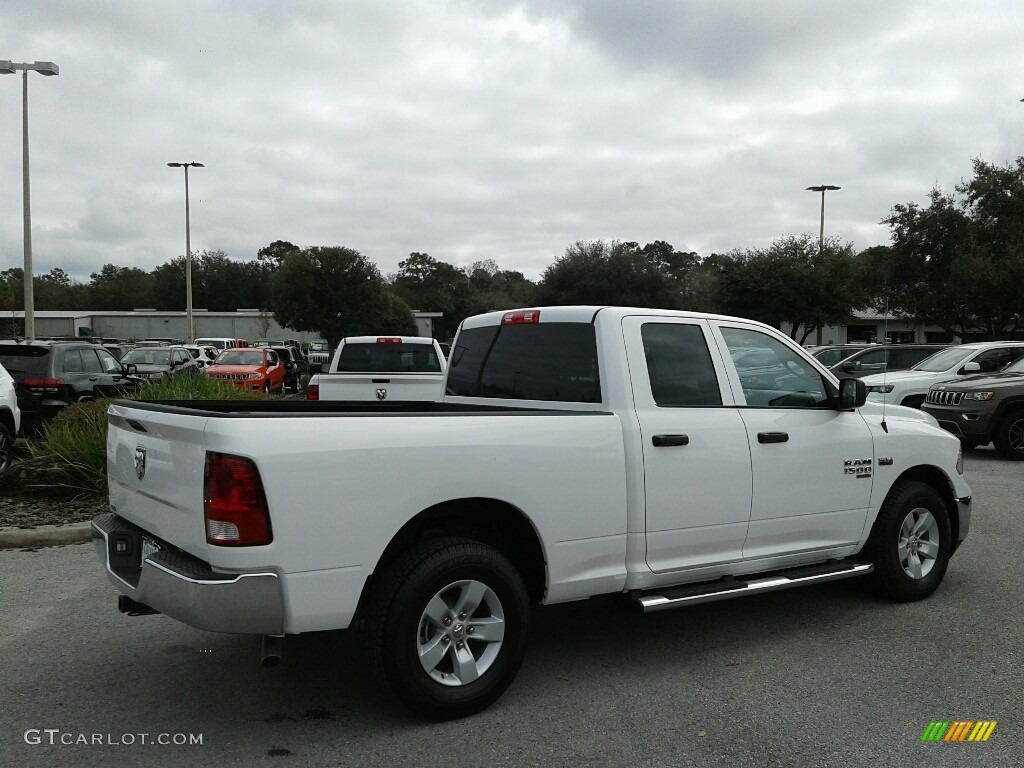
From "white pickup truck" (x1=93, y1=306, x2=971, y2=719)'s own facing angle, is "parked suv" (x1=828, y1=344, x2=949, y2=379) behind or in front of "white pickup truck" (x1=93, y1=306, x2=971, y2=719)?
in front

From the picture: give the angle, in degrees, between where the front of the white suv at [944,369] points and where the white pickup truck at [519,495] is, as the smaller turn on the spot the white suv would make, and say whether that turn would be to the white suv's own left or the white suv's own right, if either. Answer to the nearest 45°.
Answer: approximately 45° to the white suv's own left

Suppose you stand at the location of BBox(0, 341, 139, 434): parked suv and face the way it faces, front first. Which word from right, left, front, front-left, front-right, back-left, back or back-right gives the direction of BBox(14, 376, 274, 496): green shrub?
back-right

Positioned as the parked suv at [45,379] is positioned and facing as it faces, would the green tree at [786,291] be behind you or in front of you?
in front

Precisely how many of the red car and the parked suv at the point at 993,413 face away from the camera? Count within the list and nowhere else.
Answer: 0

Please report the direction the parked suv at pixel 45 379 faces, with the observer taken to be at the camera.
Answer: facing away from the viewer and to the right of the viewer

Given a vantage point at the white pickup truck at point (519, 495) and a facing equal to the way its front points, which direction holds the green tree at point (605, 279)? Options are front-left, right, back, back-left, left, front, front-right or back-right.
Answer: front-left

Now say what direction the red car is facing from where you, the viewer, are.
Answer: facing the viewer and to the left of the viewer

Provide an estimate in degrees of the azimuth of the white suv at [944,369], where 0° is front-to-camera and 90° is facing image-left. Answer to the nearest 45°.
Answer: approximately 45°

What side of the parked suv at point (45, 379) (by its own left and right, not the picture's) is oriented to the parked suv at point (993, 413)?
right

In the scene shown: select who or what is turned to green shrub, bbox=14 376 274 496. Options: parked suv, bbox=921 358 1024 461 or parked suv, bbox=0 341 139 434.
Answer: parked suv, bbox=921 358 1024 461

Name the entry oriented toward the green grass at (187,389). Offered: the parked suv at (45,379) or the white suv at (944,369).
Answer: the white suv

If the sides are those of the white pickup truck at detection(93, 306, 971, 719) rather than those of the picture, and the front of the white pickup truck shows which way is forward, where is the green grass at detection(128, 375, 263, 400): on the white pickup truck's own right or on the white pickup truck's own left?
on the white pickup truck's own left

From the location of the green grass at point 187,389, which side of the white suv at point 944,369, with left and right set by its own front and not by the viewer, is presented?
front

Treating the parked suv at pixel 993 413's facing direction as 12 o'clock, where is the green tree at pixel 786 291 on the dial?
The green tree is roughly at 4 o'clock from the parked suv.

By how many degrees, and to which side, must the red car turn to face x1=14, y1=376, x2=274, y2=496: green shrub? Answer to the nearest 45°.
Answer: approximately 45° to its left

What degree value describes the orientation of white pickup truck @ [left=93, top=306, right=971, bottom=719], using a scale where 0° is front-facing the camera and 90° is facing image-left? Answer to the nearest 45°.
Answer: approximately 225°

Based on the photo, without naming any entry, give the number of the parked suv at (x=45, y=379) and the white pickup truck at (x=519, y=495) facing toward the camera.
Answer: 0
